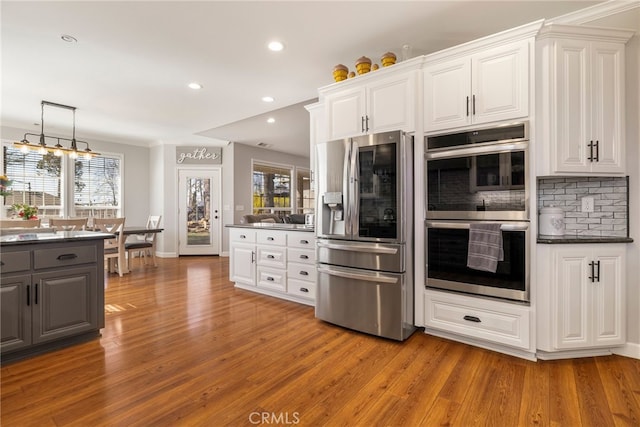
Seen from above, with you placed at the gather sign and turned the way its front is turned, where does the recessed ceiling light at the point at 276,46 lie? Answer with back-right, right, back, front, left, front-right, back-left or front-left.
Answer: front

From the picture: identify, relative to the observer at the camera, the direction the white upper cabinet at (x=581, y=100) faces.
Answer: facing the viewer and to the right of the viewer

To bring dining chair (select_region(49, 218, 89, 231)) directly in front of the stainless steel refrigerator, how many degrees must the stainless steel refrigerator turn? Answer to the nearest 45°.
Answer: approximately 45° to its right

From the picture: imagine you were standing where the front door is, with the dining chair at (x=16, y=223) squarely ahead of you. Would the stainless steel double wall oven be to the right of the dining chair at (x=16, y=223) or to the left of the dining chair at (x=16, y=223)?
left

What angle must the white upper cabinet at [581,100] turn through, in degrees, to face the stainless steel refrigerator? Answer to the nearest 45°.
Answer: approximately 90° to its right

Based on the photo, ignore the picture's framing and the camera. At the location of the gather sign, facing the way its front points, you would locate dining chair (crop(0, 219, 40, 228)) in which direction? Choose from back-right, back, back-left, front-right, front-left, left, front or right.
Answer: front-right

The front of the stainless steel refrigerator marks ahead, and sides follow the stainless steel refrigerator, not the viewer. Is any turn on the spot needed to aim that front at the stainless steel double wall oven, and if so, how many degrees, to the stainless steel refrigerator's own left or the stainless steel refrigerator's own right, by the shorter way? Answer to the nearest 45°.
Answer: approximately 135° to the stainless steel refrigerator's own left

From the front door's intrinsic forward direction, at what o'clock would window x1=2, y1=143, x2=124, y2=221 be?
The window is roughly at 3 o'clock from the front door.

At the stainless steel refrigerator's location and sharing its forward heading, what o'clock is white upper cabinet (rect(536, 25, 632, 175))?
The white upper cabinet is roughly at 8 o'clock from the stainless steel refrigerator.

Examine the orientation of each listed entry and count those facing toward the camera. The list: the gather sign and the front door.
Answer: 2

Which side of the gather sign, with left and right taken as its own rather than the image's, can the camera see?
front

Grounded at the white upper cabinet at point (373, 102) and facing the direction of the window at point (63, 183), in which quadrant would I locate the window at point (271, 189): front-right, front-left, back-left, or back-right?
front-right

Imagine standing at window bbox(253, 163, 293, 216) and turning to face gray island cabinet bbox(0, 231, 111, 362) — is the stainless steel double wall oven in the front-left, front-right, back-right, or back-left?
front-left

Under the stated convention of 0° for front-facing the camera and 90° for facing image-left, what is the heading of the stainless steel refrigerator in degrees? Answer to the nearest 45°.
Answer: approximately 45°

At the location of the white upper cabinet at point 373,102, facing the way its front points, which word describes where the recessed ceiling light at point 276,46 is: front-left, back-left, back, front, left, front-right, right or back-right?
front-right

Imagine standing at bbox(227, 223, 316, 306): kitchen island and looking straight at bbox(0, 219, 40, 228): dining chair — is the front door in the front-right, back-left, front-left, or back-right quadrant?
front-right

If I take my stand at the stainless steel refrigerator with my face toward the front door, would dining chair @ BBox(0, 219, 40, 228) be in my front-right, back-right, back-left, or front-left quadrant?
front-left

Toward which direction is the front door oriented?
toward the camera

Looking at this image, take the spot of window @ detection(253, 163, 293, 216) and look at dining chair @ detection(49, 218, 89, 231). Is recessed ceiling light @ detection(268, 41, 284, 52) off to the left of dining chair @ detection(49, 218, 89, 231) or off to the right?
left

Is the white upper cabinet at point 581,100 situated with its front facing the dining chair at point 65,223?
no
